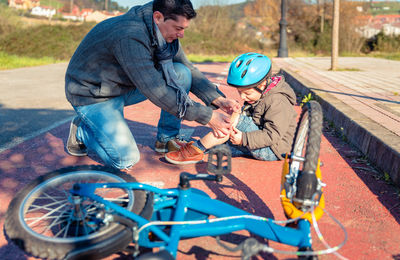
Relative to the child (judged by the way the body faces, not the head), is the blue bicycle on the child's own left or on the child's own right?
on the child's own left

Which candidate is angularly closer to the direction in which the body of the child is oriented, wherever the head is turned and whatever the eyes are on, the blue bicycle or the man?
the man

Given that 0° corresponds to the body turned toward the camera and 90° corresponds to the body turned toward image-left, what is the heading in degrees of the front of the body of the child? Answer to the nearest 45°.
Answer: approximately 90°

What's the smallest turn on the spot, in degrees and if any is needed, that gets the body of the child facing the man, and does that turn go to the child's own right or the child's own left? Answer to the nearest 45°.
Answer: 0° — they already face them

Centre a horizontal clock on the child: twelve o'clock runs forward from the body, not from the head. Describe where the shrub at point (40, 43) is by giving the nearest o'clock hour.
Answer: The shrub is roughly at 2 o'clock from the child.
